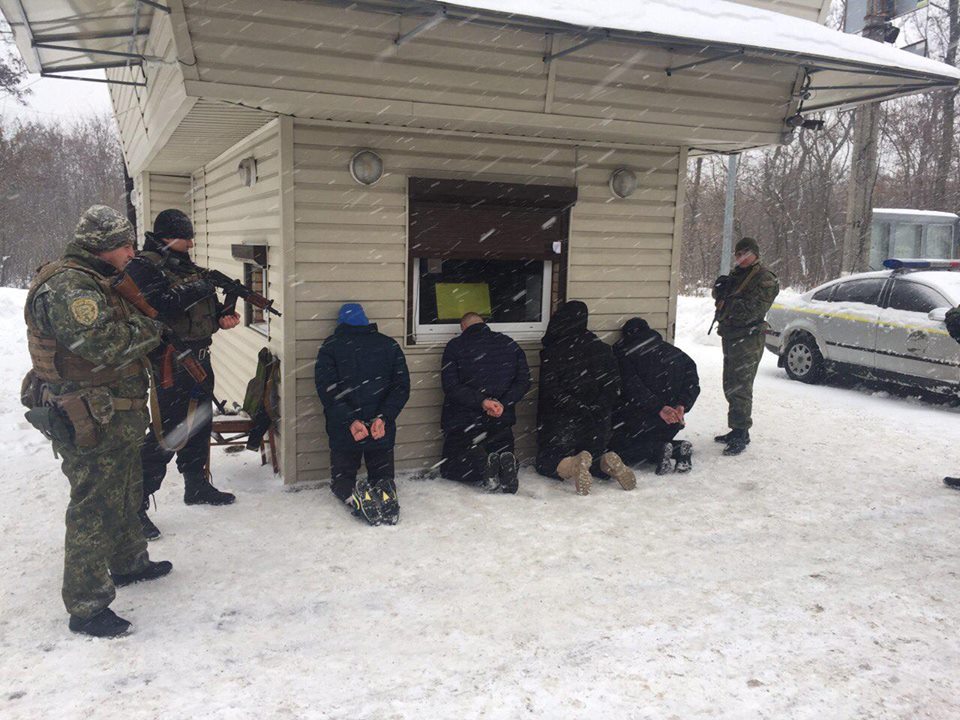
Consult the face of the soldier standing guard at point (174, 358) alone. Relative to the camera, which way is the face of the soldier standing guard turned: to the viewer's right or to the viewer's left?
to the viewer's right

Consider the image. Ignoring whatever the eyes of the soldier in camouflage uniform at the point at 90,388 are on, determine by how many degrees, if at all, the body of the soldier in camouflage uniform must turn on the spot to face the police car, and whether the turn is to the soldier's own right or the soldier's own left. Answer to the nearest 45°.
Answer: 0° — they already face it

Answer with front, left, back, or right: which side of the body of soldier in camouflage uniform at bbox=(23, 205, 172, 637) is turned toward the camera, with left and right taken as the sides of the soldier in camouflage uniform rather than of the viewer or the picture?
right

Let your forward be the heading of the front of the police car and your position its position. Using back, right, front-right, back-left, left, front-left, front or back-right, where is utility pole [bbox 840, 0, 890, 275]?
back-left

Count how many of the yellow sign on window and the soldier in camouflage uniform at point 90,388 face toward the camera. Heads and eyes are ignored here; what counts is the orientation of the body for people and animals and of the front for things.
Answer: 1

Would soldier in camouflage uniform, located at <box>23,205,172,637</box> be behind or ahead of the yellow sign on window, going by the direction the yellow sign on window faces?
ahead

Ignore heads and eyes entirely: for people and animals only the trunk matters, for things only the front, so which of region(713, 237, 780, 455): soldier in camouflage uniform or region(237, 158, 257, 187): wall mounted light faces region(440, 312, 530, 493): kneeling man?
the soldier in camouflage uniform

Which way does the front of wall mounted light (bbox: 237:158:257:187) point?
to the viewer's left

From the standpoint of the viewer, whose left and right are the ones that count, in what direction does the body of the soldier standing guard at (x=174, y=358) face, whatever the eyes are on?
facing the viewer and to the right of the viewer

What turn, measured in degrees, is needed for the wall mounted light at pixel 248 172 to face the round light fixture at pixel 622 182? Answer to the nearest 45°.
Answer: approximately 180°

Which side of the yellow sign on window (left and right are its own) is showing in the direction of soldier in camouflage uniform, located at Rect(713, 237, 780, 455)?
left

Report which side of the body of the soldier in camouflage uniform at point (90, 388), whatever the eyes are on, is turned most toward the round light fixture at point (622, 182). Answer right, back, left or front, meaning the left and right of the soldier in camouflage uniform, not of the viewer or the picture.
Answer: front

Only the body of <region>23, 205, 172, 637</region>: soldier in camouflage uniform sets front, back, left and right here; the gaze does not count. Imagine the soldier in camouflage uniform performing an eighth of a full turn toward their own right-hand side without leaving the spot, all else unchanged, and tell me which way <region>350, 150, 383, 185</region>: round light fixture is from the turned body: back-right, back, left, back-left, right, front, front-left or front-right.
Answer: left

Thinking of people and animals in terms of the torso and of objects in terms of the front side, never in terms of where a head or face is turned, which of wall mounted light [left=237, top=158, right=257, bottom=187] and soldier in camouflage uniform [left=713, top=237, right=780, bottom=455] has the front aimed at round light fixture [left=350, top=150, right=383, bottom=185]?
the soldier in camouflage uniform

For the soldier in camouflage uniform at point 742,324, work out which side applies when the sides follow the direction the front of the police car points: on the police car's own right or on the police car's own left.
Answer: on the police car's own right

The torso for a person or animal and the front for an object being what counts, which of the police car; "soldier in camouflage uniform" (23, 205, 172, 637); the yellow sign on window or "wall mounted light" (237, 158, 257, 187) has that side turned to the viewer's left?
the wall mounted light

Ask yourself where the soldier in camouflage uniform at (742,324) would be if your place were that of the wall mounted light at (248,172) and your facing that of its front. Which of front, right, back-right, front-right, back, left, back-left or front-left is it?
back
